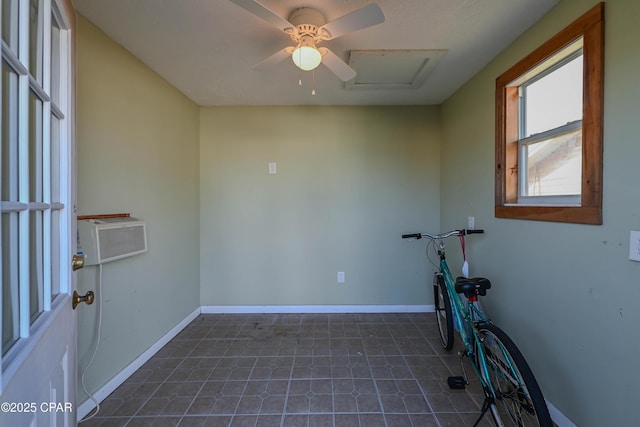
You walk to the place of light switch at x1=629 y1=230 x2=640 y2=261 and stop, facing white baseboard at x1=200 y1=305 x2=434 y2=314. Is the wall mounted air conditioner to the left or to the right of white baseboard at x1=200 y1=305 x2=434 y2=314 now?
left

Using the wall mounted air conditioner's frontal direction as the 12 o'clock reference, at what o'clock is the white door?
The white door is roughly at 2 o'clock from the wall mounted air conditioner.

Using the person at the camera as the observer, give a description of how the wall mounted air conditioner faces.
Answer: facing the viewer and to the right of the viewer

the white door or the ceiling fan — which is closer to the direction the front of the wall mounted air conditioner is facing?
the ceiling fan

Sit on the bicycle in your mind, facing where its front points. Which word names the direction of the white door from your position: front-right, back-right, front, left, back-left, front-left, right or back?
left

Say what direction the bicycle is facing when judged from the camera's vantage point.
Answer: facing away from the viewer and to the left of the viewer

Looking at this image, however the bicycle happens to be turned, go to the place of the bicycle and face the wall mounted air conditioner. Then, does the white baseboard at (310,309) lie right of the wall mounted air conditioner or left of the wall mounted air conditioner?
right

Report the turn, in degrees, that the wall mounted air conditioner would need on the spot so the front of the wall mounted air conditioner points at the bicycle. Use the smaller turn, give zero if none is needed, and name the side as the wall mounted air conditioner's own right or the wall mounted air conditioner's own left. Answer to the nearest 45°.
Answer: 0° — it already faces it

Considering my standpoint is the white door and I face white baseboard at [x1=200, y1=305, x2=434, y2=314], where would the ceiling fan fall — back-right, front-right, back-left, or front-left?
front-right

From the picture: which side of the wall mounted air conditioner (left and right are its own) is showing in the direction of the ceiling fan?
front

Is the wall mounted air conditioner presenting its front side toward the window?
yes

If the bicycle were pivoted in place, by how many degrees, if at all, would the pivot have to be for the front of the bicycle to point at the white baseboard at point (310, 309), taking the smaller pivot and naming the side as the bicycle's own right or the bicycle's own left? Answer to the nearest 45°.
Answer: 0° — it already faces it
